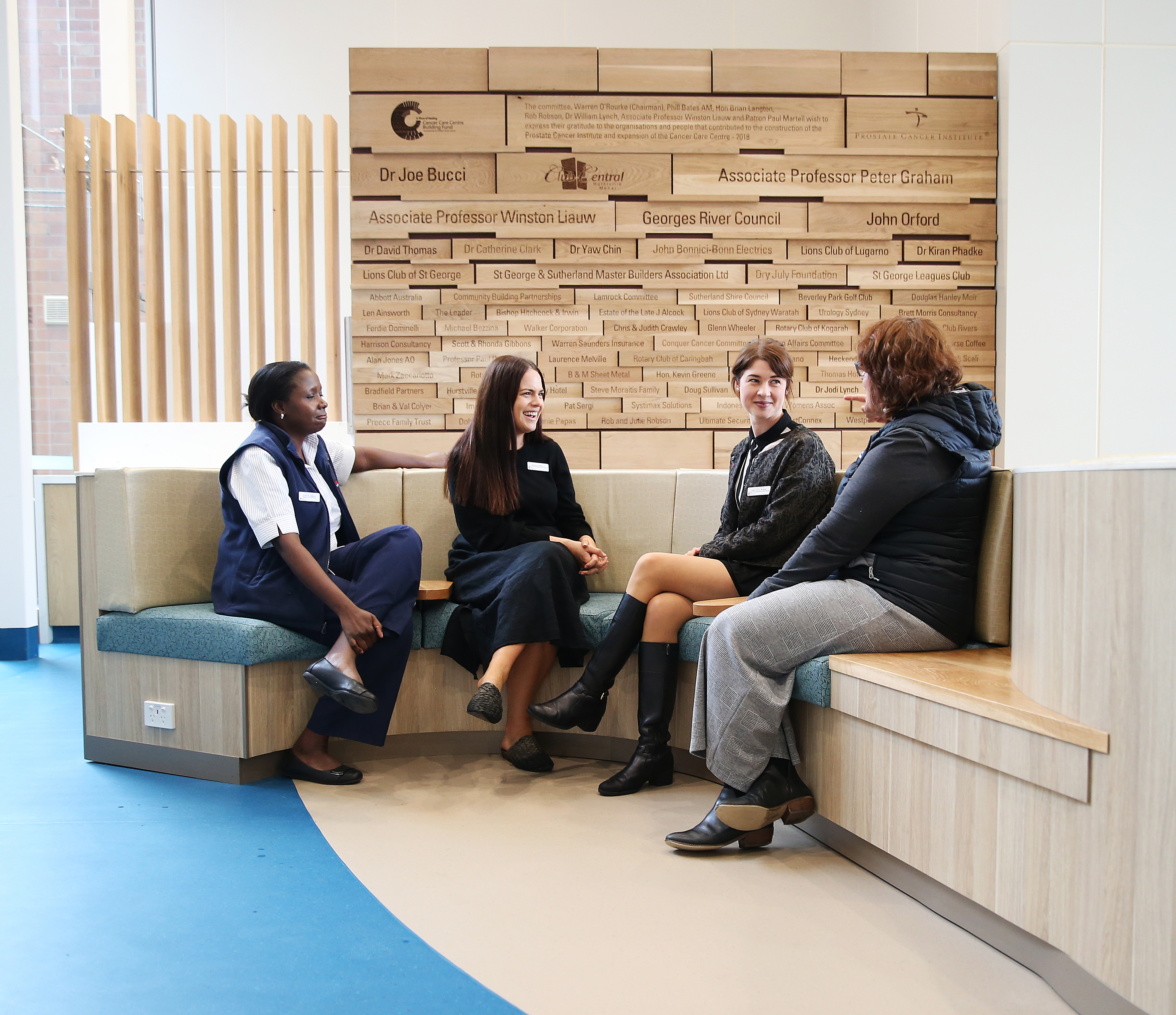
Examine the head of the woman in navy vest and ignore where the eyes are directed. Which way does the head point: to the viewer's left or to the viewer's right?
to the viewer's right

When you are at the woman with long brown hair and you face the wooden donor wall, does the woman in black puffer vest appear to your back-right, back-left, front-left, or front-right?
back-right

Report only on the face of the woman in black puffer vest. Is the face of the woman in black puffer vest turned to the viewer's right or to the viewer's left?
to the viewer's left

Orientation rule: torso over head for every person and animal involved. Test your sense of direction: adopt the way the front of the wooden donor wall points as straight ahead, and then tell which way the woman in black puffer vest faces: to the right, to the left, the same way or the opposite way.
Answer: to the right

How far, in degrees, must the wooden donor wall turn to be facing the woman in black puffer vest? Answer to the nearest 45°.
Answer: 0° — it already faces them

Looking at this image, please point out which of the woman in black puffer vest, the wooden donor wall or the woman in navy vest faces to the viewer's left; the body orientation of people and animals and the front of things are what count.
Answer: the woman in black puffer vest

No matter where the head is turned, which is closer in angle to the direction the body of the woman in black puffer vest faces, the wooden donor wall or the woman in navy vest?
the woman in navy vest

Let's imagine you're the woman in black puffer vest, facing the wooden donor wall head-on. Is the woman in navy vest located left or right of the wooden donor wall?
left

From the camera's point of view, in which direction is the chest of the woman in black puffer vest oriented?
to the viewer's left

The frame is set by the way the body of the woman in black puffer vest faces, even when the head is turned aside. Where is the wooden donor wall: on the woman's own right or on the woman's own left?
on the woman's own right

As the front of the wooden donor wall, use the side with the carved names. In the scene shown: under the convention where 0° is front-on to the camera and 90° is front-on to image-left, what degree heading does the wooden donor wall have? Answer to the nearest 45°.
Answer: approximately 0°
